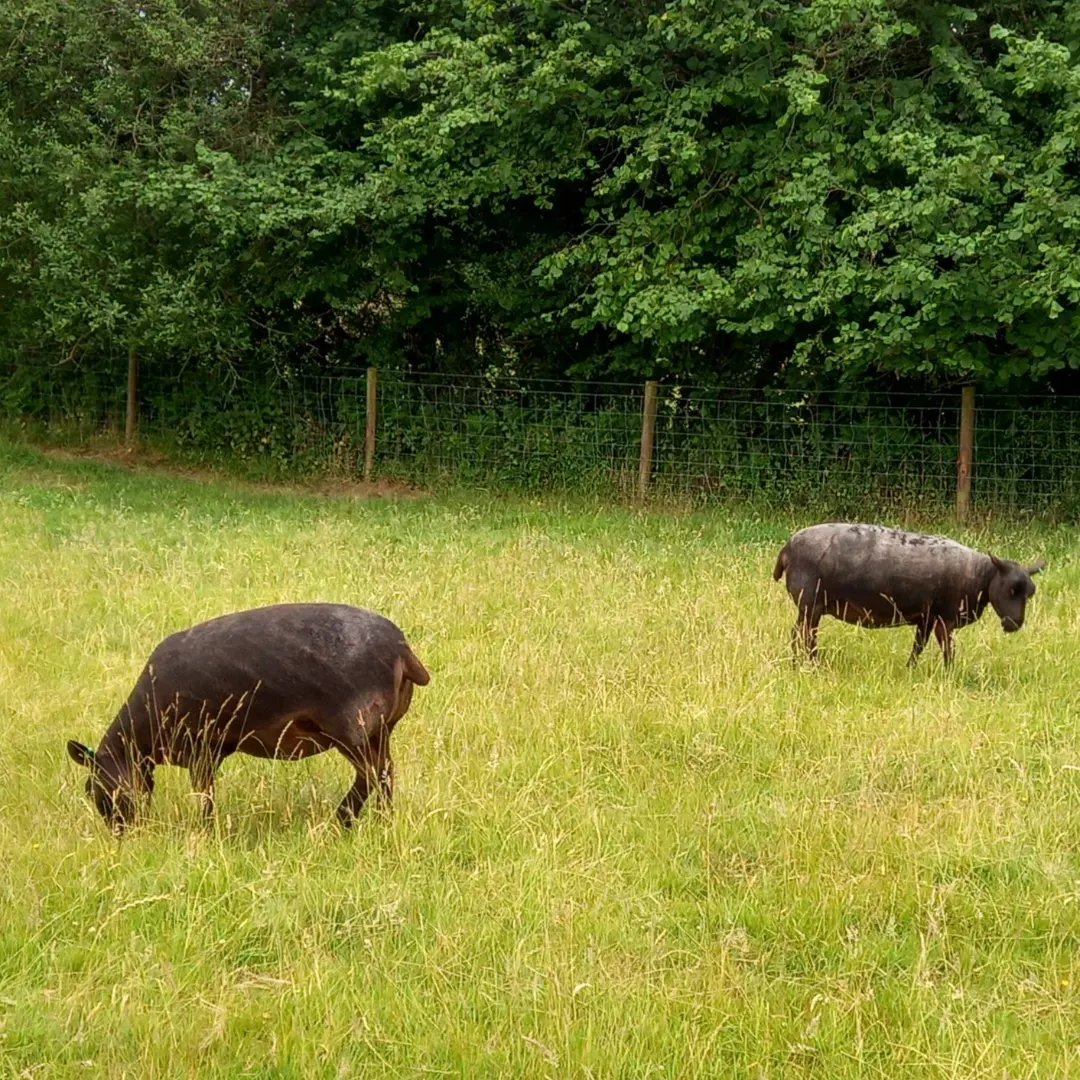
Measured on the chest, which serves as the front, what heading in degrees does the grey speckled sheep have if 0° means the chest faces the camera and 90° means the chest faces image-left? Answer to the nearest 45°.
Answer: approximately 270°

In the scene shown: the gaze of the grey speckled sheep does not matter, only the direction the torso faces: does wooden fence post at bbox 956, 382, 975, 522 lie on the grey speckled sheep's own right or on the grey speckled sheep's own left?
on the grey speckled sheep's own left

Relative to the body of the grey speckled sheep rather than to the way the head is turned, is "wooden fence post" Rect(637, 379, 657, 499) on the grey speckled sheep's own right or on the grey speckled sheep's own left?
on the grey speckled sheep's own left

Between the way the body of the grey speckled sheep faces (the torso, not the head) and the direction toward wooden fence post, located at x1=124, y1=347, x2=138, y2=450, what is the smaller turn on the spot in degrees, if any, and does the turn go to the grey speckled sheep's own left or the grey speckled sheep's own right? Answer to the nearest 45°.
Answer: approximately 135° to the grey speckled sheep's own left

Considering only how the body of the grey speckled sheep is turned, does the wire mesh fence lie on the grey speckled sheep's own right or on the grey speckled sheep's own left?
on the grey speckled sheep's own left

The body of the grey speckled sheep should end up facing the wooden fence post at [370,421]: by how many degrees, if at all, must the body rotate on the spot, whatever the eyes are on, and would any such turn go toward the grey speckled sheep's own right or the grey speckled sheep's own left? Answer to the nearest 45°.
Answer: approximately 135° to the grey speckled sheep's own left
